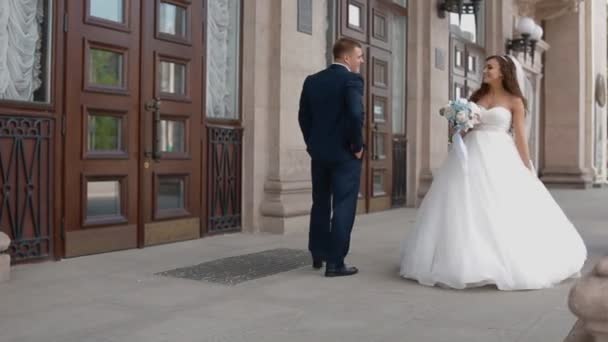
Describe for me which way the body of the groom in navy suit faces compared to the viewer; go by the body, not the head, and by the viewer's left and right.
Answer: facing away from the viewer and to the right of the viewer

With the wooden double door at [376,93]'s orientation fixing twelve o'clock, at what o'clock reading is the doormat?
The doormat is roughly at 2 o'clock from the wooden double door.

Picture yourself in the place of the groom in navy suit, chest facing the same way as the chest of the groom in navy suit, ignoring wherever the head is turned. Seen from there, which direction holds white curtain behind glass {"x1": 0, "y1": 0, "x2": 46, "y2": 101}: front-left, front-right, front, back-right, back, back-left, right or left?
back-left

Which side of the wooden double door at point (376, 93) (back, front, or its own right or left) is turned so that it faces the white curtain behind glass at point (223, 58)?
right

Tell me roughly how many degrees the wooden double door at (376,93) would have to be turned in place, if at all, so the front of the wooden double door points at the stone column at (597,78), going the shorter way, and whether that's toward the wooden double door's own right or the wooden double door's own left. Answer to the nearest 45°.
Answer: approximately 90° to the wooden double door's own left

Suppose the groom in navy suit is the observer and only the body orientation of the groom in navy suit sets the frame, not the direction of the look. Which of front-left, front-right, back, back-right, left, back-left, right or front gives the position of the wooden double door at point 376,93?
front-left

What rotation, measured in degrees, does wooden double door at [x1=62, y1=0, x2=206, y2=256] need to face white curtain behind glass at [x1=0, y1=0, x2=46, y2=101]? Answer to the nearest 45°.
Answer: approximately 90° to its right

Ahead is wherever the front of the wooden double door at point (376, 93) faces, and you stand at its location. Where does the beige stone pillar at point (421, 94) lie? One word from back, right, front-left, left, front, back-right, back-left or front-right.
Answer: left

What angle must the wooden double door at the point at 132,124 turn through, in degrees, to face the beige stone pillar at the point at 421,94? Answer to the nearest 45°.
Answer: approximately 90° to its left

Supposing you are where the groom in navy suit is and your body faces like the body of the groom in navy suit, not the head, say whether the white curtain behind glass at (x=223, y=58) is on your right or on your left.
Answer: on your left

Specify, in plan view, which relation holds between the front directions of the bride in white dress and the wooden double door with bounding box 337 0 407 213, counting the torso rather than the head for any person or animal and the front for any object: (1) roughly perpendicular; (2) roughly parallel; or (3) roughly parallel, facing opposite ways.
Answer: roughly perpendicular

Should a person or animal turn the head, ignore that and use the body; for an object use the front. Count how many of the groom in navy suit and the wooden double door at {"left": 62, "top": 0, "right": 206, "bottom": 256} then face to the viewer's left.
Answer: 0

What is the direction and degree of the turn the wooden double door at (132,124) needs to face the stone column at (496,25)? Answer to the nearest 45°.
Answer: approximately 90° to its left

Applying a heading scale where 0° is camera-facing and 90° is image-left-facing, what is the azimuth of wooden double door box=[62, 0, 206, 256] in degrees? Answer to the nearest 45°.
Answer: approximately 315°

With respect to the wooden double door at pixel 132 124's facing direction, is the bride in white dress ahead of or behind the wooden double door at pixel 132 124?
ahead

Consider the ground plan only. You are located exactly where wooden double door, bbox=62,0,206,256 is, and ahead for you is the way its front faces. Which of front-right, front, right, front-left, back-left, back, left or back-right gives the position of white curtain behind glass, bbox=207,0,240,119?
left
